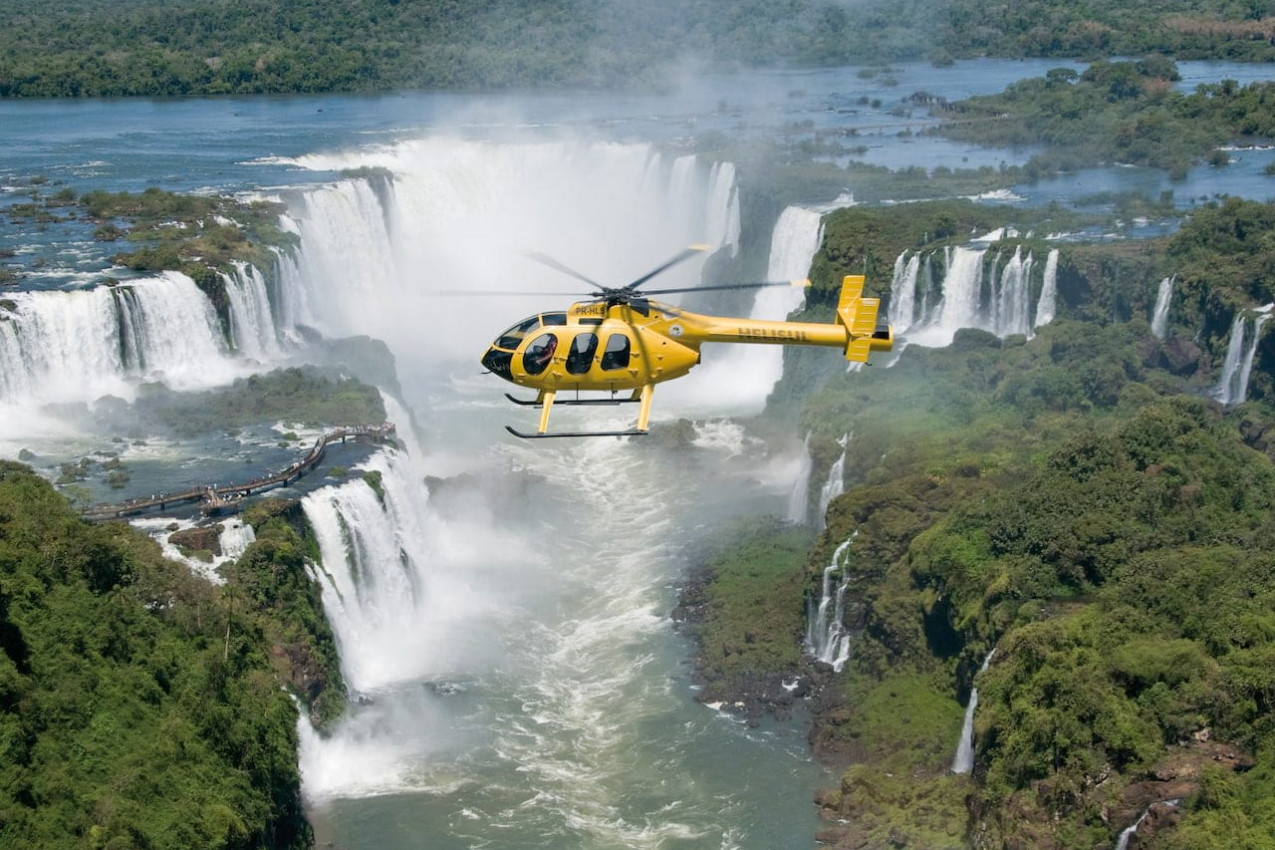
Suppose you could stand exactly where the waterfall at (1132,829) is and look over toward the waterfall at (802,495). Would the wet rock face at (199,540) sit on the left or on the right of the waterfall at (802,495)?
left

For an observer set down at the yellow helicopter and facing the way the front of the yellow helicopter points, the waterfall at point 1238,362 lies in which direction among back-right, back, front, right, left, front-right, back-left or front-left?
back-right

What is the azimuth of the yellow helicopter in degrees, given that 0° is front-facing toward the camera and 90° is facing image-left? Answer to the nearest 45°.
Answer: approximately 90°

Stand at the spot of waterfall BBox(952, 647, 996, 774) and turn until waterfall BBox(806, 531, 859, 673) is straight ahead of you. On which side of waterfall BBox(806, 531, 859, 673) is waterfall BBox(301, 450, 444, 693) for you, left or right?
left

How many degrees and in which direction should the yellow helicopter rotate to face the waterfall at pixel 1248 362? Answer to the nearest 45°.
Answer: approximately 135° to its right
